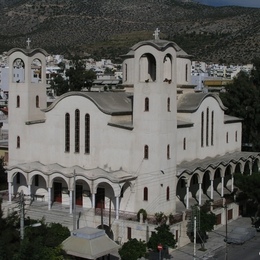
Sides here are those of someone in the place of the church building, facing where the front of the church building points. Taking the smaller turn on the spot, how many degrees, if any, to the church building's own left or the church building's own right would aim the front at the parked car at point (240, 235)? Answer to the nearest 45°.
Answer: approximately 135° to the church building's own left

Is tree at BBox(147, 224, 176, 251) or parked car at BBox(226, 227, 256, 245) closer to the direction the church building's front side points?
the tree

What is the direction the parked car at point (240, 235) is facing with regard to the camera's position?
facing the viewer and to the left of the viewer

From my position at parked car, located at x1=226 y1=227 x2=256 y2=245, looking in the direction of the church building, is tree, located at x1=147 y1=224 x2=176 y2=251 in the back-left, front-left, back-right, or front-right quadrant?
front-left

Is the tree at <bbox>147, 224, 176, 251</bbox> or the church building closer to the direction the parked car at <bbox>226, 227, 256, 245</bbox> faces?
the tree

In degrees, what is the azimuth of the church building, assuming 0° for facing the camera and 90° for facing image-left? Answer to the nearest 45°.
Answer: approximately 45°

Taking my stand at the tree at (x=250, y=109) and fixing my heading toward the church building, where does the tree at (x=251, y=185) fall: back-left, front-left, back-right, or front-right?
front-left

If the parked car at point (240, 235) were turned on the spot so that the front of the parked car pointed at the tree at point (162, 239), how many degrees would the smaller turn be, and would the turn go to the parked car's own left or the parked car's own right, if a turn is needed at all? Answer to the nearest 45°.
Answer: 0° — it already faces it

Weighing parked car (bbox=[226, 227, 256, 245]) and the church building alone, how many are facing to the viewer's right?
0

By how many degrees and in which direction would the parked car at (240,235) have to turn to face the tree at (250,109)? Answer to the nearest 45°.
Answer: approximately 135° to its right

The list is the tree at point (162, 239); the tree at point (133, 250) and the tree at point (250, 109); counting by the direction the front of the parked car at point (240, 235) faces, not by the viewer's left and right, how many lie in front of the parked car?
2

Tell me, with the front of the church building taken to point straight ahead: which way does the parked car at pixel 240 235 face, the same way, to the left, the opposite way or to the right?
the same way

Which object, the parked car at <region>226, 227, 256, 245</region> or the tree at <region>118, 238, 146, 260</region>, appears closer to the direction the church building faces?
the tree
